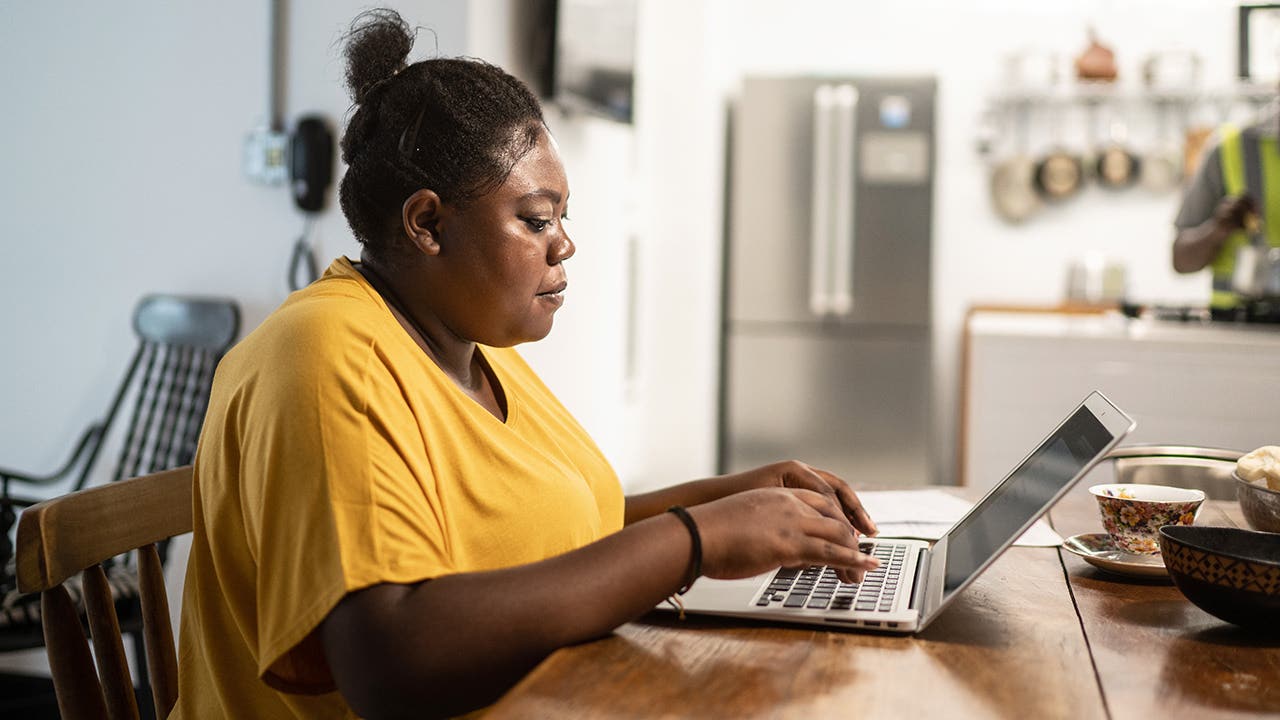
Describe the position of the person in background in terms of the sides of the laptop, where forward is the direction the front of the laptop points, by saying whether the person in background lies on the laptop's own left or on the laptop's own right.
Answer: on the laptop's own right

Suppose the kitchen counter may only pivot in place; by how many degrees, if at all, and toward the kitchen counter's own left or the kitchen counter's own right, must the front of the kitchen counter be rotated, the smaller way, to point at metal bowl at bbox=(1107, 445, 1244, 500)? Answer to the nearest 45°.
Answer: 0° — it already faces it

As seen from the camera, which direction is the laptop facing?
to the viewer's left

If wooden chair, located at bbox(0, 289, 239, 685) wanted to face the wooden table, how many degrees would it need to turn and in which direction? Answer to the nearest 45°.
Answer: approximately 45° to its left

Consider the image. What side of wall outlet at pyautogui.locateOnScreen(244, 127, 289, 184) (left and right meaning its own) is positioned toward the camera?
front

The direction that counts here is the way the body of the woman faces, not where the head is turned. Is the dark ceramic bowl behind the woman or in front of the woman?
in front

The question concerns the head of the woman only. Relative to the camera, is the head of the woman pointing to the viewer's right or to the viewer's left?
to the viewer's right

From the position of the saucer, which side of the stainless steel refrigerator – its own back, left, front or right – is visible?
front

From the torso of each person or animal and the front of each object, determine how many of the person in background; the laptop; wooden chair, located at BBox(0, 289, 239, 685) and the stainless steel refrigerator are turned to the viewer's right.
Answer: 0

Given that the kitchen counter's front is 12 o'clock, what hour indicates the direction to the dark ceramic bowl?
The dark ceramic bowl is roughly at 12 o'clock from the kitchen counter.

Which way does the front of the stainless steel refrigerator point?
toward the camera

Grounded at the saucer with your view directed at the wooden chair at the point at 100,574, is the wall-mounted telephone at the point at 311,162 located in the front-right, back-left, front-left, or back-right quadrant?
front-right

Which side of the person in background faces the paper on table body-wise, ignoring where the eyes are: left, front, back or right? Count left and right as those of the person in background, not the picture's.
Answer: front

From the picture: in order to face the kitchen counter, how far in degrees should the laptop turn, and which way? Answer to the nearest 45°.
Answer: approximately 90° to its right
